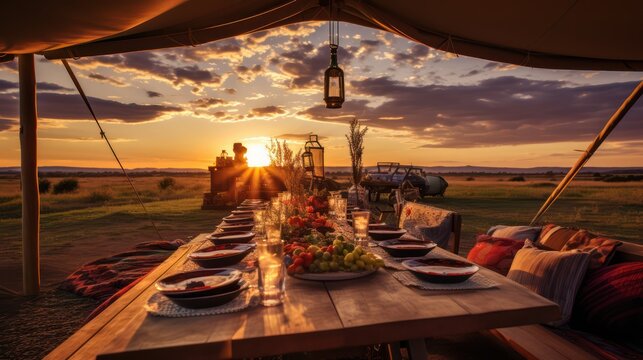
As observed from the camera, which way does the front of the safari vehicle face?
facing to the right of the viewer

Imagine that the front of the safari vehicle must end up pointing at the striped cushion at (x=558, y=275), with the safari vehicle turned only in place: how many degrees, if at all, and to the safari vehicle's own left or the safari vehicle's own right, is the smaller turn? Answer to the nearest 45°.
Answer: approximately 90° to the safari vehicle's own left

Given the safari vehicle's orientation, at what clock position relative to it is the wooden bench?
The wooden bench is roughly at 3 o'clock from the safari vehicle.

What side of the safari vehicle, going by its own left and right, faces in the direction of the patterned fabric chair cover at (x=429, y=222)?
right

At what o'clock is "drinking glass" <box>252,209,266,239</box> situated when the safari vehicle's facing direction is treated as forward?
The drinking glass is roughly at 3 o'clock from the safari vehicle.

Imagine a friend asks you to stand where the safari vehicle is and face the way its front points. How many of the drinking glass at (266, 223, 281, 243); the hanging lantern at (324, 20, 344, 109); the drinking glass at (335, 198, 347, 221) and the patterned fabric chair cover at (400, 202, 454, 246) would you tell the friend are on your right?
4

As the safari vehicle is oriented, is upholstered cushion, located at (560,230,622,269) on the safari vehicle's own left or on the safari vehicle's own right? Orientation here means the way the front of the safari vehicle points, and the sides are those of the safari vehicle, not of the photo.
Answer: on the safari vehicle's own right

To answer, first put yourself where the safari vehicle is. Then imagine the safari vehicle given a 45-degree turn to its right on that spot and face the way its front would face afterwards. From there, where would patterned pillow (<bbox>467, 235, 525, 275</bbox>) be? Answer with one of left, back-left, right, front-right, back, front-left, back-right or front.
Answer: front-right
